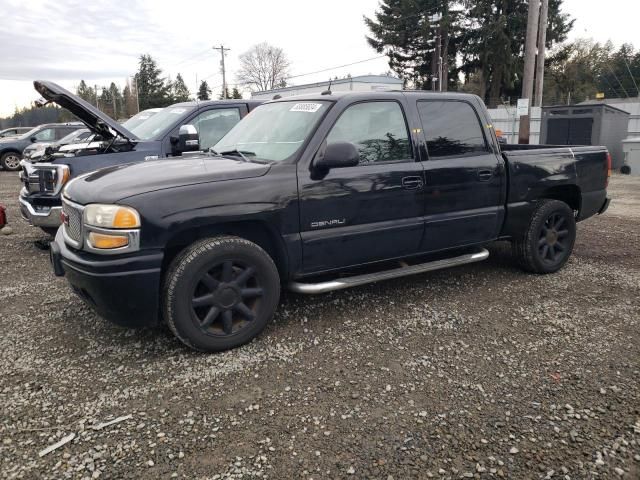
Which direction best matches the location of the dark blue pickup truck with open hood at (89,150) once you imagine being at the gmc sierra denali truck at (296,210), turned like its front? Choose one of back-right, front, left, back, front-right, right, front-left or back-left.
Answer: right

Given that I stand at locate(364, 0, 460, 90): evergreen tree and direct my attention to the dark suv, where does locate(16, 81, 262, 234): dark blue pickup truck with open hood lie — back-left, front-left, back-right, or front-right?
front-left

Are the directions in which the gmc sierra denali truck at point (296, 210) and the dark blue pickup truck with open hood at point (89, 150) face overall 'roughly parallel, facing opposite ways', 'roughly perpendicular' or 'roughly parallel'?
roughly parallel

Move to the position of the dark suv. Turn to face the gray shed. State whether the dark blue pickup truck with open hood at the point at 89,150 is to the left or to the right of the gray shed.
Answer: right

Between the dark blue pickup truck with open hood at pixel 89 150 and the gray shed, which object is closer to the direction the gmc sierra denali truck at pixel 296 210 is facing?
the dark blue pickup truck with open hood

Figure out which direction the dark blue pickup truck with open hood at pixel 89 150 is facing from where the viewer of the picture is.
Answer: facing the viewer and to the left of the viewer

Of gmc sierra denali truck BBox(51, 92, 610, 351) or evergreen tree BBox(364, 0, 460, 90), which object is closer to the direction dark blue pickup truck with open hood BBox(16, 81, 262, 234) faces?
the gmc sierra denali truck

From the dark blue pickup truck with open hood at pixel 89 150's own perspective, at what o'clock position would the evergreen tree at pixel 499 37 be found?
The evergreen tree is roughly at 6 o'clock from the dark blue pickup truck with open hood.

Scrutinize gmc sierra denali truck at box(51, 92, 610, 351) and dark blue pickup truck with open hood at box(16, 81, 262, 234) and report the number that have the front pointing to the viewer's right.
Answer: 0

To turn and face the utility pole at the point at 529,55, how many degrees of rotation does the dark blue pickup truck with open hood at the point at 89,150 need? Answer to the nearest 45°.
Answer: approximately 180°

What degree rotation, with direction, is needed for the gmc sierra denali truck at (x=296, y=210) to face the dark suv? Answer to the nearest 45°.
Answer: approximately 90° to its right

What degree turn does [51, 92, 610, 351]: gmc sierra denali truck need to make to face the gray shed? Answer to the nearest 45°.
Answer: approximately 180°
